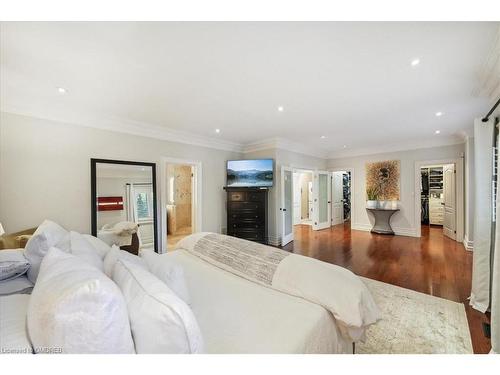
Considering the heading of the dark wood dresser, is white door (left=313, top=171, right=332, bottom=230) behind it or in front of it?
behind

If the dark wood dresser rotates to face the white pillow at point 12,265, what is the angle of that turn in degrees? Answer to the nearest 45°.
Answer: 0° — it already faces it

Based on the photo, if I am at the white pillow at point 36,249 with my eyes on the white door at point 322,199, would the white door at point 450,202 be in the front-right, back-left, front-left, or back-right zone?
front-right

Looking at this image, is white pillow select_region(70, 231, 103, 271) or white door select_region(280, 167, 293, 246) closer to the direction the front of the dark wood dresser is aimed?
the white pillow

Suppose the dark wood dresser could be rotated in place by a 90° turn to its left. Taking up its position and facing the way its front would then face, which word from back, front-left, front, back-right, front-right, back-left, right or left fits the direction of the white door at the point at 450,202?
front-left

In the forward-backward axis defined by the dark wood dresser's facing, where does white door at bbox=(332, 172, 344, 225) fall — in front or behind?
behind

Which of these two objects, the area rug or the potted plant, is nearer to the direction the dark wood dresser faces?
the area rug

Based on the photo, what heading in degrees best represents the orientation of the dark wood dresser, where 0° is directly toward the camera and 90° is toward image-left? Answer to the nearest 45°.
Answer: approximately 45°

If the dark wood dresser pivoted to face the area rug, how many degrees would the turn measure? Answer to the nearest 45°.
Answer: approximately 90° to its left

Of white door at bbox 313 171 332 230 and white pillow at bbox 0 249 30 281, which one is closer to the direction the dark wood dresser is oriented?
the white pillow

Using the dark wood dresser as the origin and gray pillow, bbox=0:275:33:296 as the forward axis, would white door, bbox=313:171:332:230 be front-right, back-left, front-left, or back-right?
back-left

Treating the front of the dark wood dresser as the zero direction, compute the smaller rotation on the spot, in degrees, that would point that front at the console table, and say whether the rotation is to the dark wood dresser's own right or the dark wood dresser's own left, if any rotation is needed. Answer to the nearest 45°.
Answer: approximately 135° to the dark wood dresser's own left

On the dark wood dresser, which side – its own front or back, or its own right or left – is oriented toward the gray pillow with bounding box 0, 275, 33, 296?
front

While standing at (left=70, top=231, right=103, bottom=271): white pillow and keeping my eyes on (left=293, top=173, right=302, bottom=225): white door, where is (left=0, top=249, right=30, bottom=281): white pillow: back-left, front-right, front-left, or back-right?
back-left

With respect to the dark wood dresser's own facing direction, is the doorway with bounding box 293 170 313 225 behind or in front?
behind
